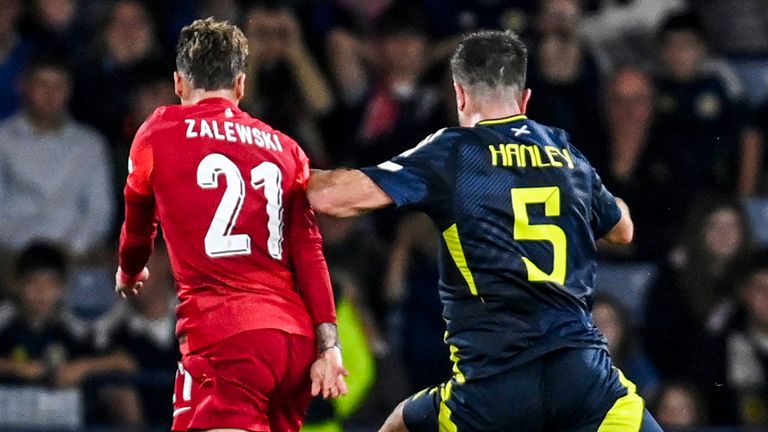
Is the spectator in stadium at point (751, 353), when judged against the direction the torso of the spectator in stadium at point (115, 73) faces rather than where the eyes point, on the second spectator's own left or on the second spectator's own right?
on the second spectator's own left

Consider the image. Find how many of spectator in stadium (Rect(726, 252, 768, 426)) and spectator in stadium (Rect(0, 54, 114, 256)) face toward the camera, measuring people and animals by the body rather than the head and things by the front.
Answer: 2

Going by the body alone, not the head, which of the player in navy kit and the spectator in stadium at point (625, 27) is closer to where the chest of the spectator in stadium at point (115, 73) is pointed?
the player in navy kit

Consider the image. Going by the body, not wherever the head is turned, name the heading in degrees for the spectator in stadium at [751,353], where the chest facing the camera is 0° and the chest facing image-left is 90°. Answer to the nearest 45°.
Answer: approximately 0°

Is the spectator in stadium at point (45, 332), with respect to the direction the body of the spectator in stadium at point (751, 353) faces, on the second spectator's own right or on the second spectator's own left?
on the second spectator's own right

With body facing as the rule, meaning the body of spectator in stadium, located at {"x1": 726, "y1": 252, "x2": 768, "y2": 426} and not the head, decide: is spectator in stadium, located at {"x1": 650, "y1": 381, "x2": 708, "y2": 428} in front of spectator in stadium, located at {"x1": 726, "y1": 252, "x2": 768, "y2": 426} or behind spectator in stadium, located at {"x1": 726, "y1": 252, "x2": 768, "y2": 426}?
in front

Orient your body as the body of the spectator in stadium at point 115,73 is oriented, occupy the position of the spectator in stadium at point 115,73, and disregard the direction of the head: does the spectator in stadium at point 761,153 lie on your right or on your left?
on your left
